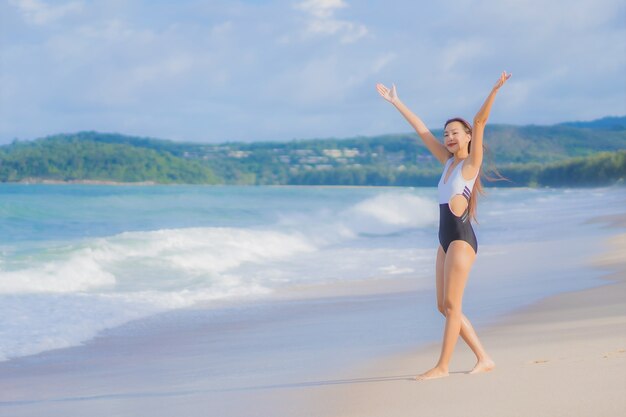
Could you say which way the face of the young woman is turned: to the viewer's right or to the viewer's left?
to the viewer's left

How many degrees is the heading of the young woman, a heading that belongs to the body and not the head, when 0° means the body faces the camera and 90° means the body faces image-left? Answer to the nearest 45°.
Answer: approximately 45°
